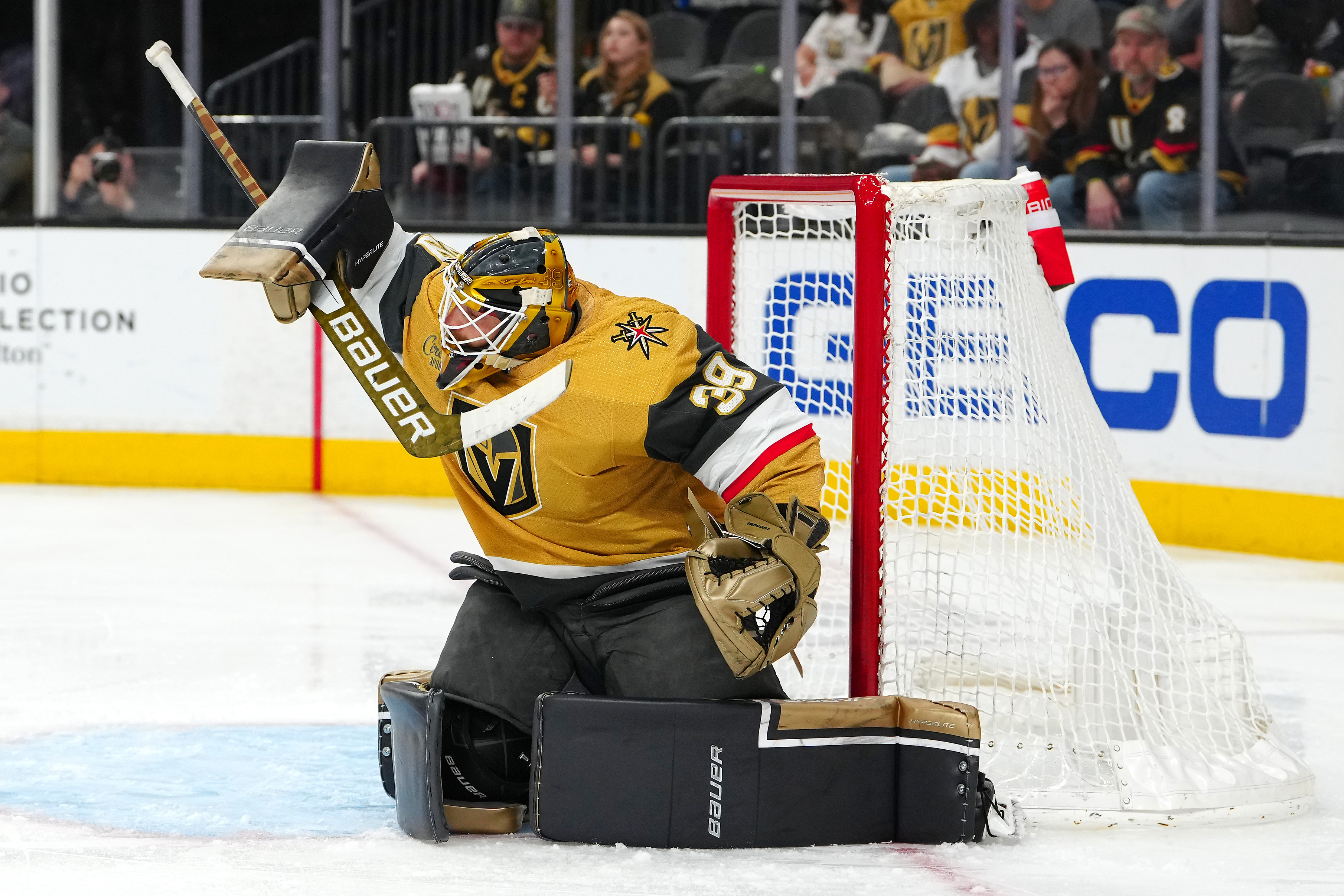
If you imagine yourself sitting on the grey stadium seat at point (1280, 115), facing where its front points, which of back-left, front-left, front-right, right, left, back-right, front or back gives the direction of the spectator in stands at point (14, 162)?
front-right

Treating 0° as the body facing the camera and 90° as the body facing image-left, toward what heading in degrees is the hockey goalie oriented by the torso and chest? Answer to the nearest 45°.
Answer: approximately 45°

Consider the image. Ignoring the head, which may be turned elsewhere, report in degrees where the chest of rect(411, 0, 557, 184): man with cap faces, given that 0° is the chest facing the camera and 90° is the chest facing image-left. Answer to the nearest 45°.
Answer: approximately 0°

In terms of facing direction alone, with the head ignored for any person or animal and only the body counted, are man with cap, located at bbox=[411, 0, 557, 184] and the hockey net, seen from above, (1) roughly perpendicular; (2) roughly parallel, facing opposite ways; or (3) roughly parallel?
roughly perpendicular

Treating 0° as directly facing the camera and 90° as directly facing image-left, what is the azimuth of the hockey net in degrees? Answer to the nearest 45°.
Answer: approximately 90°

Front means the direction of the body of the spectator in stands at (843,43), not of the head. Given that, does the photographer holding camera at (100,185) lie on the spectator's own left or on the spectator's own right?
on the spectator's own right
